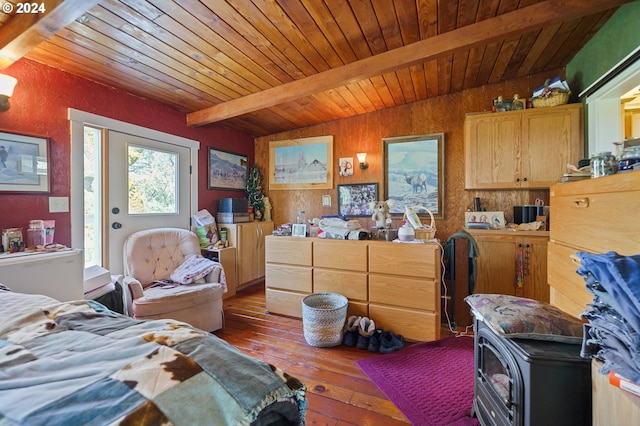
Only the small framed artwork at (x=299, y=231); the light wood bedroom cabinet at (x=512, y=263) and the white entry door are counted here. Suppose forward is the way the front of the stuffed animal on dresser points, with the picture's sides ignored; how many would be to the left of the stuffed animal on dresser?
1

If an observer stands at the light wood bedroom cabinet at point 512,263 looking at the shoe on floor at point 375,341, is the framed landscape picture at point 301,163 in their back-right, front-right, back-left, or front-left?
front-right

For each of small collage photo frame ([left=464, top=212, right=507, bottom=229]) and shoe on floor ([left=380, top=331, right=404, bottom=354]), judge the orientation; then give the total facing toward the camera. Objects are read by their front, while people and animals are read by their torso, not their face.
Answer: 1

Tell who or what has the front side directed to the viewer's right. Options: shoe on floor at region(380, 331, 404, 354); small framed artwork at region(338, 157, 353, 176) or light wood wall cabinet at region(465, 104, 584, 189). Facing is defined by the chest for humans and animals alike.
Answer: the shoe on floor

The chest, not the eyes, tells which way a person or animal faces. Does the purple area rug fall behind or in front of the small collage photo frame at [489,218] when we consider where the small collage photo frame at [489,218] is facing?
in front

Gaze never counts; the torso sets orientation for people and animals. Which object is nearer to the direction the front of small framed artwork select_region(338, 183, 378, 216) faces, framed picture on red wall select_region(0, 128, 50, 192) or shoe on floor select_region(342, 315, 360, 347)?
the shoe on floor

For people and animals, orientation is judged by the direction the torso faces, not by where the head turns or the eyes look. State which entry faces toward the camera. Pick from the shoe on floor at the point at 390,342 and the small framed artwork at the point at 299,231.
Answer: the small framed artwork

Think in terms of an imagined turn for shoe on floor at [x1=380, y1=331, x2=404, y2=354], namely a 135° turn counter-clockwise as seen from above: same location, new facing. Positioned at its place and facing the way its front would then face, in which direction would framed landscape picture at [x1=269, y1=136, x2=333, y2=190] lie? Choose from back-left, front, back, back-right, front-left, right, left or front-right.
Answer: front

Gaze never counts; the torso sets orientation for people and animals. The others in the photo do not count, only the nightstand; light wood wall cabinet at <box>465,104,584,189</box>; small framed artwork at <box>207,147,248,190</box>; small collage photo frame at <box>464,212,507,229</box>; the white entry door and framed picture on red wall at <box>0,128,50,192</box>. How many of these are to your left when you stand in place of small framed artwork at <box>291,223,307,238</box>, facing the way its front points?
2

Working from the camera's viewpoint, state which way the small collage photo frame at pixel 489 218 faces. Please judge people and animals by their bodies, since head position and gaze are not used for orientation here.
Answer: facing the viewer

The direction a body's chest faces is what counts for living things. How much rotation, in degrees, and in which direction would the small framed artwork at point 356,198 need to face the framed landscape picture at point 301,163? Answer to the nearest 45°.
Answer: approximately 90° to its right

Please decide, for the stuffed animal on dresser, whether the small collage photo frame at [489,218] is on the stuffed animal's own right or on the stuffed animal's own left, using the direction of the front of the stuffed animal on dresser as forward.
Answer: on the stuffed animal's own left

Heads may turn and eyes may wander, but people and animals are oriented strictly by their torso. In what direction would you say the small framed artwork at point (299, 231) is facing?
toward the camera

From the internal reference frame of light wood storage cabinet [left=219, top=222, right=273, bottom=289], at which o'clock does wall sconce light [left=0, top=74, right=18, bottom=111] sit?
The wall sconce light is roughly at 3 o'clock from the light wood storage cabinet.

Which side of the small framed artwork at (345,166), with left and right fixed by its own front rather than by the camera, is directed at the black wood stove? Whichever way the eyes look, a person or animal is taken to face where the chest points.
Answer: front

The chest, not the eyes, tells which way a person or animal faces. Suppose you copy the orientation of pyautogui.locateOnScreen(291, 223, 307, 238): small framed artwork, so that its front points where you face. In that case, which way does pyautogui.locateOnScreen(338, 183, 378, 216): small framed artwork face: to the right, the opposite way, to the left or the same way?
the same way
